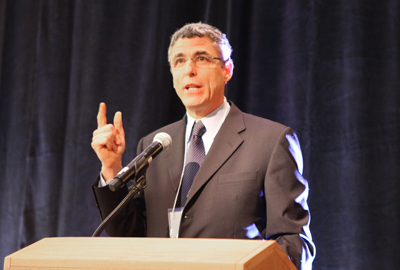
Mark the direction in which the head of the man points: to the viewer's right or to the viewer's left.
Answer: to the viewer's left

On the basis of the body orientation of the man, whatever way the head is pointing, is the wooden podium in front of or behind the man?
in front

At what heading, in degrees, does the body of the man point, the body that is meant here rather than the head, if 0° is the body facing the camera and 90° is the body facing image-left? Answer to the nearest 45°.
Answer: approximately 45°
